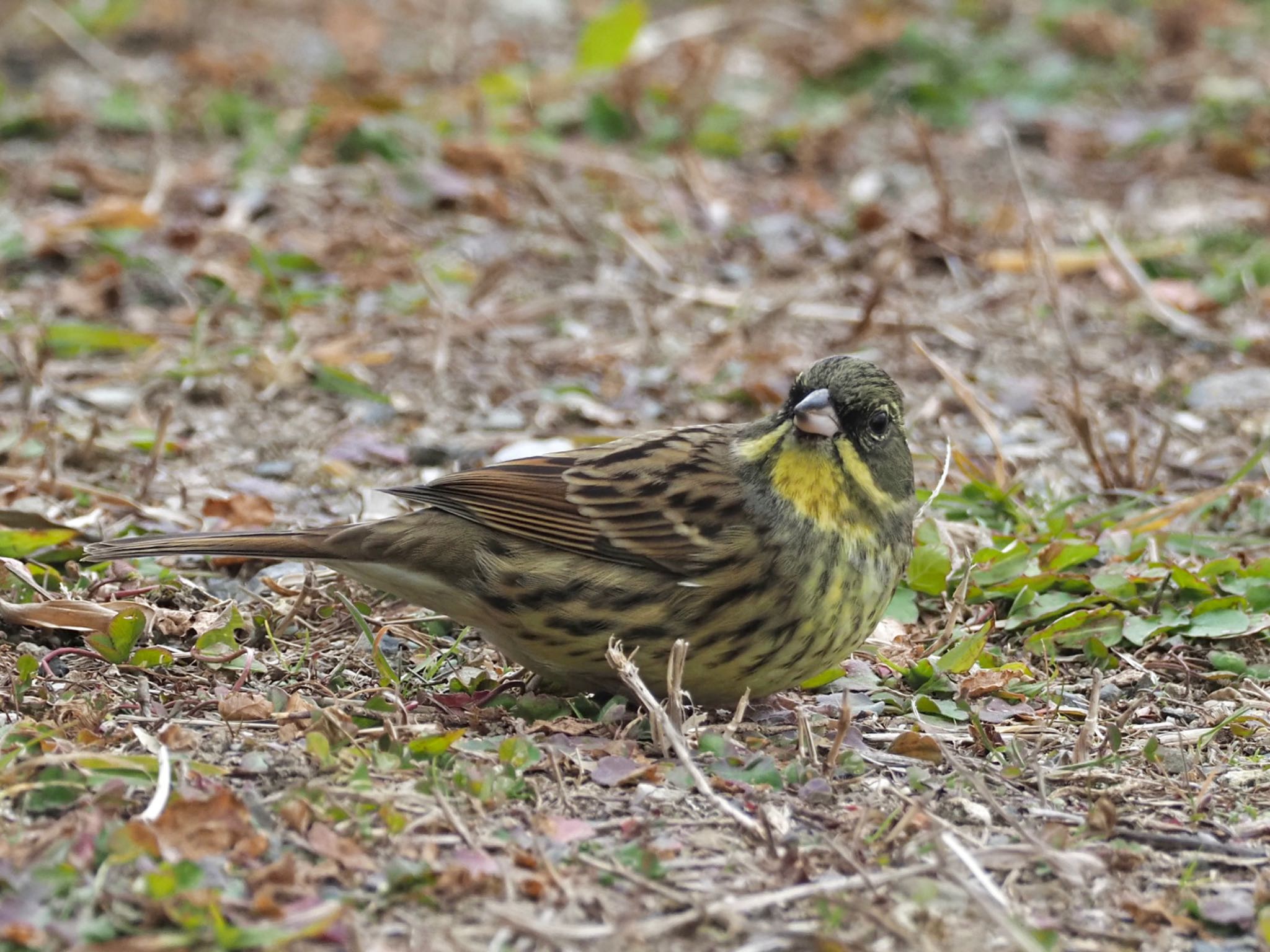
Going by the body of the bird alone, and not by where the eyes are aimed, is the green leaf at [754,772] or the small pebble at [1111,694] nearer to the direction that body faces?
the small pebble

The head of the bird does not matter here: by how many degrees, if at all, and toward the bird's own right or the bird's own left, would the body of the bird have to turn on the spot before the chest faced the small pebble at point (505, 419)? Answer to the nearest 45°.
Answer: approximately 90° to the bird's own left

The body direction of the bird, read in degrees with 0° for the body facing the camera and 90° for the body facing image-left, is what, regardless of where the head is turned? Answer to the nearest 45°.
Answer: approximately 270°

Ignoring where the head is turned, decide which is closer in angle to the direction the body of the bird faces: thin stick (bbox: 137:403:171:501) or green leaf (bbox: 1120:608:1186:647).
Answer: the green leaf

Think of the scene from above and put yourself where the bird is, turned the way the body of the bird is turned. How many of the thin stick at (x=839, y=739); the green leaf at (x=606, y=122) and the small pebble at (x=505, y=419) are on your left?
2

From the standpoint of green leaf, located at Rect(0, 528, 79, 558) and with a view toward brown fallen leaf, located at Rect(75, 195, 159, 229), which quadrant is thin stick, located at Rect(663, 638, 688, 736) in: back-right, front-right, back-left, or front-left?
back-right

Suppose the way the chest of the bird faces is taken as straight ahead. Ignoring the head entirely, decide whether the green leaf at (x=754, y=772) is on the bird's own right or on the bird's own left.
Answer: on the bird's own right

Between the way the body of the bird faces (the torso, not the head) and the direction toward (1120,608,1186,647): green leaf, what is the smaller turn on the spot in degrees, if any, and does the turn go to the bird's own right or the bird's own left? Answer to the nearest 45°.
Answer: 0° — it already faces it
